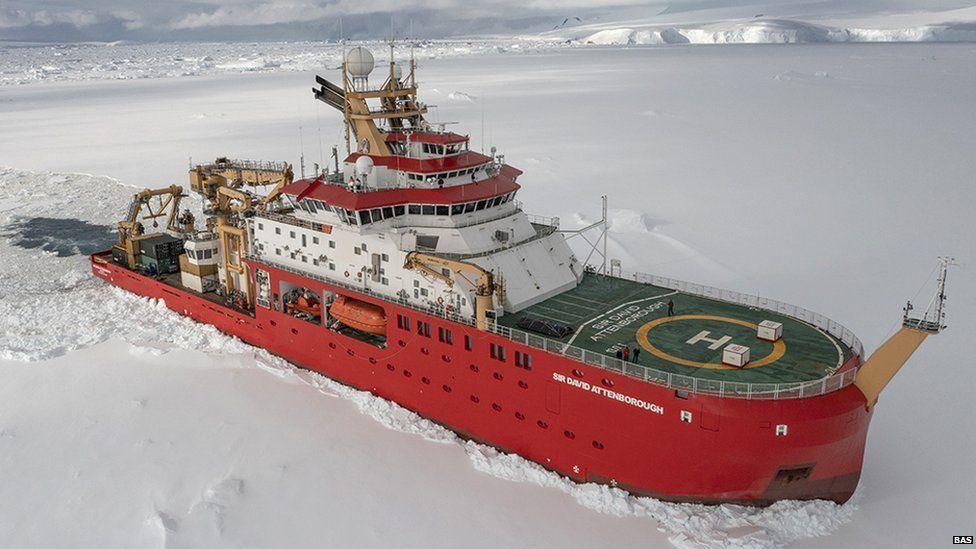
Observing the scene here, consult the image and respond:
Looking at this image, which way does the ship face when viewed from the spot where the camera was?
facing the viewer and to the right of the viewer
